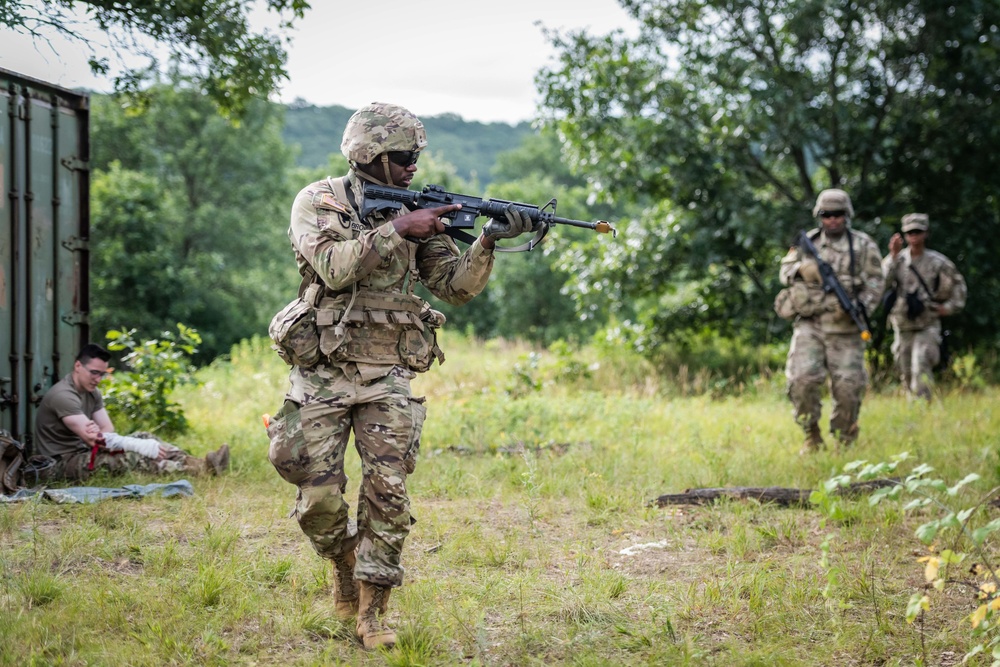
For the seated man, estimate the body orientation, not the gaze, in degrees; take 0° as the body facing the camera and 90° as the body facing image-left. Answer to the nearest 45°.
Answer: approximately 270°

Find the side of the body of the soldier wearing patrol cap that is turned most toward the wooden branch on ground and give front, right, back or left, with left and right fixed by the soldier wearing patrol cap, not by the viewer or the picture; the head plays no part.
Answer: front

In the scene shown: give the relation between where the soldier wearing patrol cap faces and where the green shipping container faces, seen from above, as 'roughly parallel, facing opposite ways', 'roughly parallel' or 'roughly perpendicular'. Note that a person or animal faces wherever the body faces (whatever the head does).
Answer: roughly perpendicular

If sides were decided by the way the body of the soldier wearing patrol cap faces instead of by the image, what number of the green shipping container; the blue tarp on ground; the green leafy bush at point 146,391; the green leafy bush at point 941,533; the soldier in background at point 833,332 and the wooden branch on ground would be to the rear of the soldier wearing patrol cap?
0

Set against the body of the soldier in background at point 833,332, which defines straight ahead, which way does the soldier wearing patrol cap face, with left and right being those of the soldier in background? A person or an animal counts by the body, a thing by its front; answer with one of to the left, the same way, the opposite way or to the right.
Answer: the same way

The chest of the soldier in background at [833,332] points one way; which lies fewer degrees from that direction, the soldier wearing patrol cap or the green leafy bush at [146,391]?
the green leafy bush

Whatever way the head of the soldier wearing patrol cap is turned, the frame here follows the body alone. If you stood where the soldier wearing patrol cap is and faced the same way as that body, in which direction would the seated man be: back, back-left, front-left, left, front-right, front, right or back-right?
front-right

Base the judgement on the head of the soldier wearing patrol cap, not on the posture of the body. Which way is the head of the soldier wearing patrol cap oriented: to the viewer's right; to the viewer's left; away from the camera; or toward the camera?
toward the camera

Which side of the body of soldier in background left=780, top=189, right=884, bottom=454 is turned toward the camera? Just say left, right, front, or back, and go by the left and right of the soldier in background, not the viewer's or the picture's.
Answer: front

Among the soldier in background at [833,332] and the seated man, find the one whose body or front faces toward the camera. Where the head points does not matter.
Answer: the soldier in background

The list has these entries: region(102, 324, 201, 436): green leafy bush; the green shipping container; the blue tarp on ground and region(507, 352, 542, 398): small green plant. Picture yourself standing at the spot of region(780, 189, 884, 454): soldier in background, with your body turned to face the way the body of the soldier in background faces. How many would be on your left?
0

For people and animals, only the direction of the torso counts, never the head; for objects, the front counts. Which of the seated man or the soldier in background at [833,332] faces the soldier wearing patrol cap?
the seated man

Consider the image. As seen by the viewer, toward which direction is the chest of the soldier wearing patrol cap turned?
toward the camera

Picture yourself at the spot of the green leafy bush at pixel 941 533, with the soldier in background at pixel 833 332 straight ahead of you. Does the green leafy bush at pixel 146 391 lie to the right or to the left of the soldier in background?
left

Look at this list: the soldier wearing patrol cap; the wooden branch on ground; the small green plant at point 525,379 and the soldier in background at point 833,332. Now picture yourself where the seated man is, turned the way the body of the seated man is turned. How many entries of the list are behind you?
0

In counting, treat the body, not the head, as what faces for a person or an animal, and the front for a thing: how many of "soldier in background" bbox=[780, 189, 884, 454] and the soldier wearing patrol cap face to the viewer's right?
0

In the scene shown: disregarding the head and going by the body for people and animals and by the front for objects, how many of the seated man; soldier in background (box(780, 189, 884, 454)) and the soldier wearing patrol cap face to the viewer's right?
1

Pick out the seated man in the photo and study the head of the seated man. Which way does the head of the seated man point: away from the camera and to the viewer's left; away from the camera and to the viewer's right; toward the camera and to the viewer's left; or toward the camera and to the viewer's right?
toward the camera and to the viewer's right

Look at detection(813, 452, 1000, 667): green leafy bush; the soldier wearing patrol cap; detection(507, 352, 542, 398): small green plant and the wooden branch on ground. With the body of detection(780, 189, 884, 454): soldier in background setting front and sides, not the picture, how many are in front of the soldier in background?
2

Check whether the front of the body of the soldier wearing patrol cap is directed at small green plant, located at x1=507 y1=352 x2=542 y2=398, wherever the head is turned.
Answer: no
